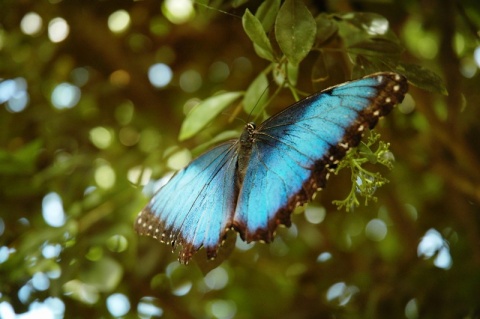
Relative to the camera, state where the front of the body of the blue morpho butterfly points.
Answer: away from the camera
